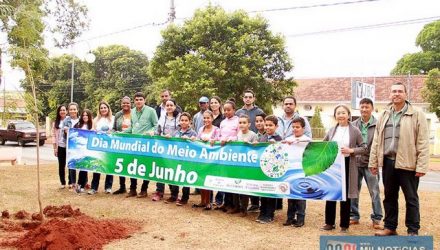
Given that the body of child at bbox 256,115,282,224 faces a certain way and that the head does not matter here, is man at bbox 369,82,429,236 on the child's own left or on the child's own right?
on the child's own left

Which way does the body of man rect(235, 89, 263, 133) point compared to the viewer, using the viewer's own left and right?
facing the viewer

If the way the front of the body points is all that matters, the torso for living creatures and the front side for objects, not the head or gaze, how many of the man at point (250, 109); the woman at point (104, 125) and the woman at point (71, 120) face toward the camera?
3

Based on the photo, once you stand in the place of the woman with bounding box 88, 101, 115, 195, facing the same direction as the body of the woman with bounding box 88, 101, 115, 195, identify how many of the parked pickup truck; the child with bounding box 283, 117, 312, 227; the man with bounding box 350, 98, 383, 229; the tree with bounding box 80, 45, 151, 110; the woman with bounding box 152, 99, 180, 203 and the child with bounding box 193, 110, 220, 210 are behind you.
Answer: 2

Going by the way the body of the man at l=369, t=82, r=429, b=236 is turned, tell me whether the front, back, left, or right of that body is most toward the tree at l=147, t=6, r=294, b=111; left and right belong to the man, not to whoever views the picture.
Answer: right

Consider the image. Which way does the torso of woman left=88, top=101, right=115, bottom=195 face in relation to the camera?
toward the camera

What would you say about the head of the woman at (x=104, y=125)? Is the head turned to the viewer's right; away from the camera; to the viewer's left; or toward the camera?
toward the camera

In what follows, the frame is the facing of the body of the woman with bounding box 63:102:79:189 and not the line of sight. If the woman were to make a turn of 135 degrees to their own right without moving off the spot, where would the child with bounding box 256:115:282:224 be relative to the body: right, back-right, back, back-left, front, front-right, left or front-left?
back

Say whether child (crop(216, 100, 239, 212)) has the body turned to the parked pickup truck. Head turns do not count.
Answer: no

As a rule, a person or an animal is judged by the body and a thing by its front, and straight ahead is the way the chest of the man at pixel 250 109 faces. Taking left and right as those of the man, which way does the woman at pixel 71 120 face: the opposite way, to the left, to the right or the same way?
the same way

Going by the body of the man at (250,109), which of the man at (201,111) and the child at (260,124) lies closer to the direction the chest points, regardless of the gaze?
the child

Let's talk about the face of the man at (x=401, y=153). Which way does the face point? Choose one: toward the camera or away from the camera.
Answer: toward the camera

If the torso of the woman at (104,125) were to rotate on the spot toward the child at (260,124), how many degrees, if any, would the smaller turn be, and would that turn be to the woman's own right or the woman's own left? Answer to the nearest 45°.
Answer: approximately 45° to the woman's own left

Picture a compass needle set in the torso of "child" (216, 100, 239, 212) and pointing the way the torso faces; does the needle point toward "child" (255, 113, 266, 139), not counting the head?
no

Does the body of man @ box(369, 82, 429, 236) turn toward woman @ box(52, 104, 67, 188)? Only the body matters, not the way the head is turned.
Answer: no

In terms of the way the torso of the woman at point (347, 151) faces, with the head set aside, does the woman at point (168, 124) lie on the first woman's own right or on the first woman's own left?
on the first woman's own right

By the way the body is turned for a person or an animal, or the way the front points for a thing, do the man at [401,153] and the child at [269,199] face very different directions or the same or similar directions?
same or similar directions

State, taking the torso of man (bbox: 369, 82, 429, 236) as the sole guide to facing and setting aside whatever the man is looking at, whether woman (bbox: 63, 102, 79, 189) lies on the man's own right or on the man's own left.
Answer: on the man's own right

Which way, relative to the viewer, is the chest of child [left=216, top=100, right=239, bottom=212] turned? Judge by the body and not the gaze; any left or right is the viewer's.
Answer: facing the viewer and to the left of the viewer
